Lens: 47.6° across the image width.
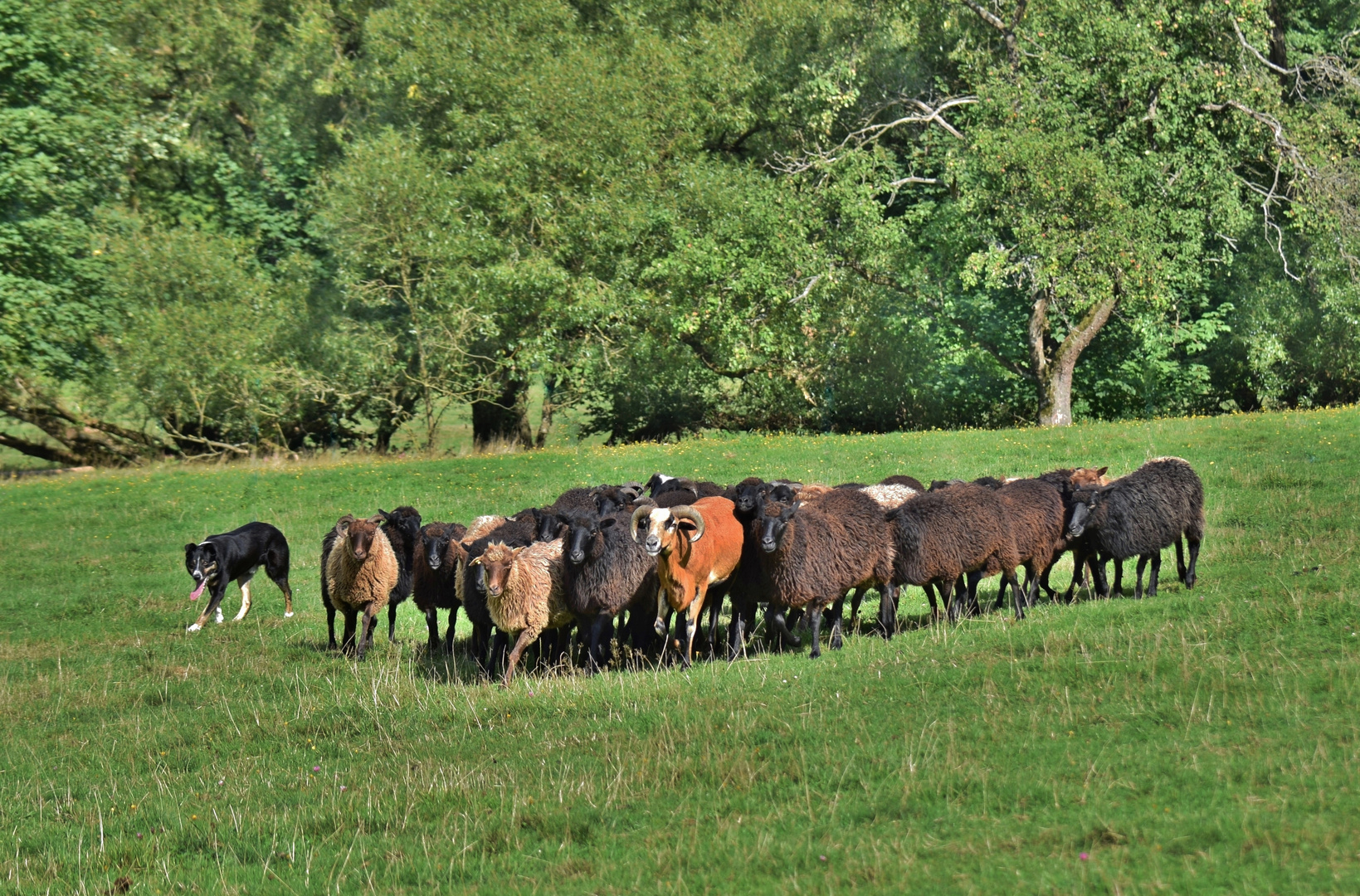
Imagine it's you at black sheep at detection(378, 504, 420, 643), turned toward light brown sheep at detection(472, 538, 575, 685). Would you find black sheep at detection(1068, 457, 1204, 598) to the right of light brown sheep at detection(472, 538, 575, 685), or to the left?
left

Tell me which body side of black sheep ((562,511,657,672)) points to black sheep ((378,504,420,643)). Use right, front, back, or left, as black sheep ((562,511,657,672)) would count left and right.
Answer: right

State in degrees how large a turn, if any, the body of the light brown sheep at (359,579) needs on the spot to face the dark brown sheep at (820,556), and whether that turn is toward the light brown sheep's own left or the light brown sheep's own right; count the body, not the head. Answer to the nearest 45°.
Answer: approximately 45° to the light brown sheep's own left

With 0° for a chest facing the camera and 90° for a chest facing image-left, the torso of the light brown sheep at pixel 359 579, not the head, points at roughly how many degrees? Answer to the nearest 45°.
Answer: approximately 0°

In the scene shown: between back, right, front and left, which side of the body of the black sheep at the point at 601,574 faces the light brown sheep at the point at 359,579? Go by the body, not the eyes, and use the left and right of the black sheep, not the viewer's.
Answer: right

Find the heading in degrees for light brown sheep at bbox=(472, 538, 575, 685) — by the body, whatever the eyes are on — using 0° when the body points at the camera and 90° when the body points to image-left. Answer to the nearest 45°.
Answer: approximately 45°

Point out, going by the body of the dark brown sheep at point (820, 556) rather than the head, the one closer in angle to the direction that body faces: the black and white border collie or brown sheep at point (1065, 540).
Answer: the black and white border collie

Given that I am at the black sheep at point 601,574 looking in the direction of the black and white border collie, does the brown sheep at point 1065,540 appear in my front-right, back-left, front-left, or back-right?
back-right

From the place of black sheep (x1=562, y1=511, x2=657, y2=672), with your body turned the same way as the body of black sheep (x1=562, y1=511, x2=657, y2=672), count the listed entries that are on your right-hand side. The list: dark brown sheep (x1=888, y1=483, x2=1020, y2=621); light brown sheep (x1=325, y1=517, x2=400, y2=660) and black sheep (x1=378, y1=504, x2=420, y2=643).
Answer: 2

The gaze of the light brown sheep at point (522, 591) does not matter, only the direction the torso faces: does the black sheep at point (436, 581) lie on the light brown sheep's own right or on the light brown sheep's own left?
on the light brown sheep's own right
